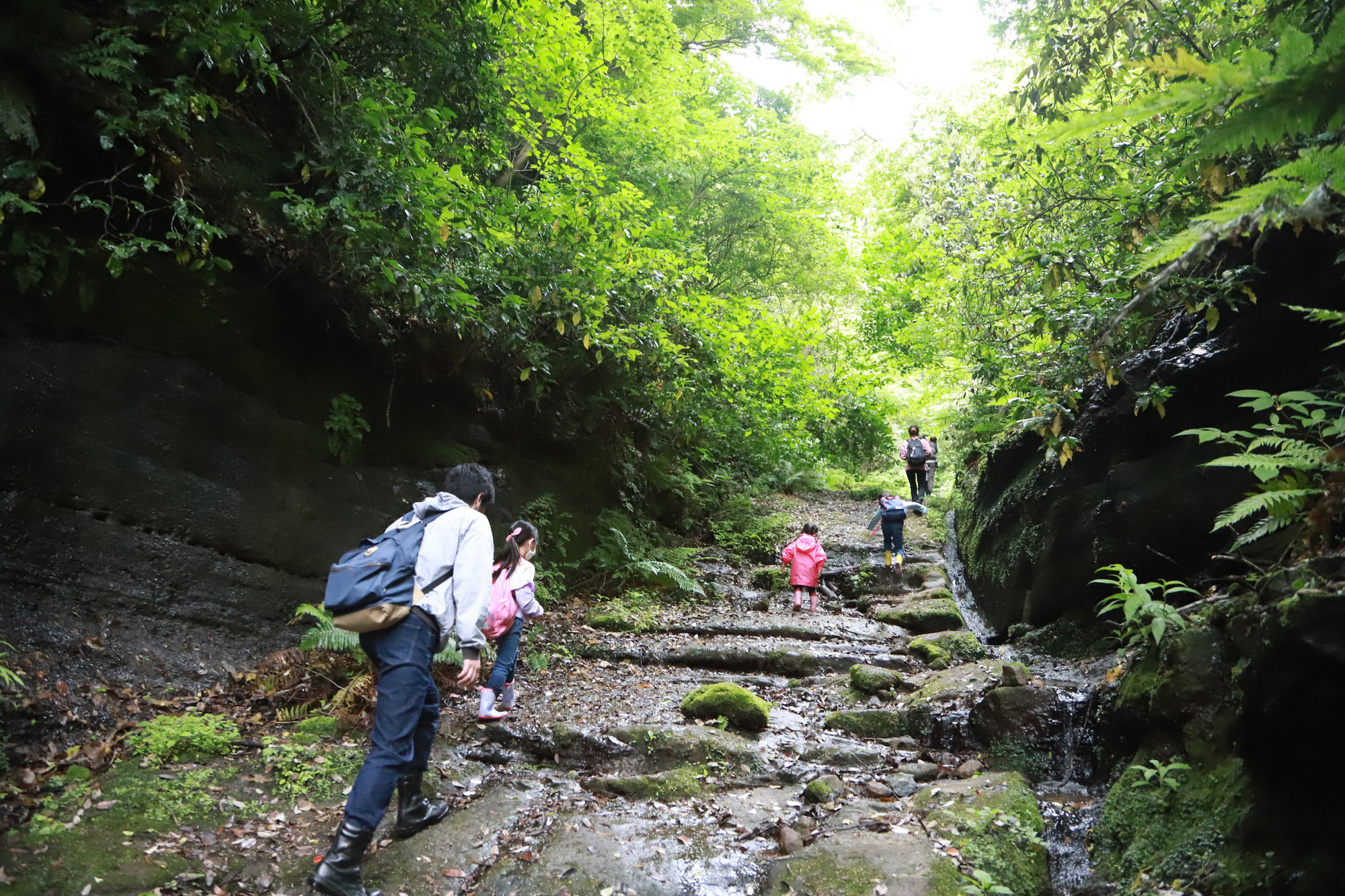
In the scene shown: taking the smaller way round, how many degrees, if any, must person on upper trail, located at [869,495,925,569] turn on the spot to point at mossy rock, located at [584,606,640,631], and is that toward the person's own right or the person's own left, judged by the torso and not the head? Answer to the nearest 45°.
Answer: approximately 135° to the person's own left

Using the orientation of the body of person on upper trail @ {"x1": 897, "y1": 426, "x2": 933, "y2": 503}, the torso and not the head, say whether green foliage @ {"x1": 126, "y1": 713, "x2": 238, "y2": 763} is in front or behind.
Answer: behind

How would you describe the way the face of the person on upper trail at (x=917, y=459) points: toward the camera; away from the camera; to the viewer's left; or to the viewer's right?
away from the camera

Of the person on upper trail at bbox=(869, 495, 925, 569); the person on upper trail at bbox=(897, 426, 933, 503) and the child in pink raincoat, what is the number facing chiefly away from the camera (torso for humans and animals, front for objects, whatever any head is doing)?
3

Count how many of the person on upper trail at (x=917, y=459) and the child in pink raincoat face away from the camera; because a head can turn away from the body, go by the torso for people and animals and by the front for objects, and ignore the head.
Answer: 2

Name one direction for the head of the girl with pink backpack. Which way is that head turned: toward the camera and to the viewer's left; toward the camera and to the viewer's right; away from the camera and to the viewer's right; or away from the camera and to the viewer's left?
away from the camera and to the viewer's right

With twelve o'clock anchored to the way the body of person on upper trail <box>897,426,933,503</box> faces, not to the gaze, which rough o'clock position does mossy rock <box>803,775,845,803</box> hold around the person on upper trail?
The mossy rock is roughly at 6 o'clock from the person on upper trail.

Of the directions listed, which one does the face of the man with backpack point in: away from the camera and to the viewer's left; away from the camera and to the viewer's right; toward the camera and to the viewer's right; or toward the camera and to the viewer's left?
away from the camera and to the viewer's right

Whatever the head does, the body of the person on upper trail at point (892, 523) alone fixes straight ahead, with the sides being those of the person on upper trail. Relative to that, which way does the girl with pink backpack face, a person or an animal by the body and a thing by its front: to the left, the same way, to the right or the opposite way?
the same way

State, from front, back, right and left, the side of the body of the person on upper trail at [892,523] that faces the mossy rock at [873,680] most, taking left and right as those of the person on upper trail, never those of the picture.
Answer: back

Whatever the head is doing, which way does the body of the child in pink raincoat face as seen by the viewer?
away from the camera

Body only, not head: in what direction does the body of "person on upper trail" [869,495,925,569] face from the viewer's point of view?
away from the camera

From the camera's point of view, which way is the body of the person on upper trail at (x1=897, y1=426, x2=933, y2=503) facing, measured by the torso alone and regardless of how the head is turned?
away from the camera

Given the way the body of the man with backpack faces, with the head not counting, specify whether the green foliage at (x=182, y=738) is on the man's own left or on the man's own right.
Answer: on the man's own left

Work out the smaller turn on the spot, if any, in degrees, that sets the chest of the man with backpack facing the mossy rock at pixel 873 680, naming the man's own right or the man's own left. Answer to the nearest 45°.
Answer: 0° — they already face it

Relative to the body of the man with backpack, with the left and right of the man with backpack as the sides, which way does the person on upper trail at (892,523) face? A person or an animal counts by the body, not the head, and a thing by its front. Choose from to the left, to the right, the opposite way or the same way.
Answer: the same way

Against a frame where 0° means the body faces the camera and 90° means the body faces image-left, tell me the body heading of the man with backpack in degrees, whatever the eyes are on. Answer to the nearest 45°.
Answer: approximately 225°

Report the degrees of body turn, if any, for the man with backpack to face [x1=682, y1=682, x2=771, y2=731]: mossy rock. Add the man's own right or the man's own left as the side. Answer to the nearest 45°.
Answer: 0° — they already face it

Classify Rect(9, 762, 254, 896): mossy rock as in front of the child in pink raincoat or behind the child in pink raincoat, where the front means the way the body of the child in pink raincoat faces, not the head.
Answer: behind
